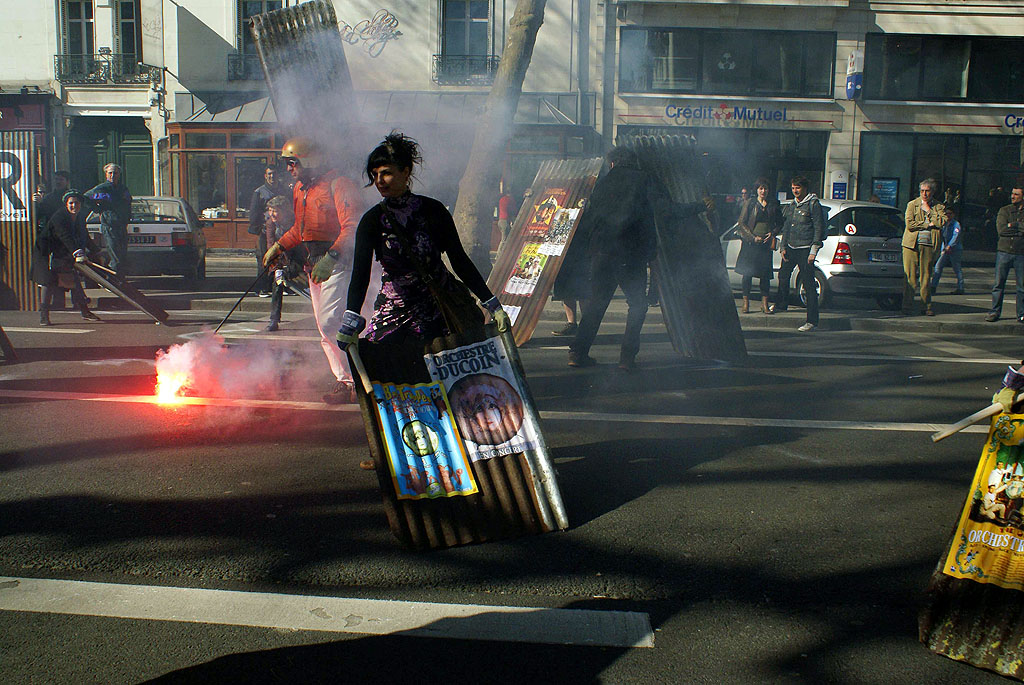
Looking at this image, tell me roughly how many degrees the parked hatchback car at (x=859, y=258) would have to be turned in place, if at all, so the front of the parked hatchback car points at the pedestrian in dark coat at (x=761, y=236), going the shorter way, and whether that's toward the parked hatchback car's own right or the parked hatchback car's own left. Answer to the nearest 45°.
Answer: approximately 90° to the parked hatchback car's own left

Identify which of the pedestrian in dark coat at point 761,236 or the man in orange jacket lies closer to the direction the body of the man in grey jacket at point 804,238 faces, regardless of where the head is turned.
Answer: the man in orange jacket

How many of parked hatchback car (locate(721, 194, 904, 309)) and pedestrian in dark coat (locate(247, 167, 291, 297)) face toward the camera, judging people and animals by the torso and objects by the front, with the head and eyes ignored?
1

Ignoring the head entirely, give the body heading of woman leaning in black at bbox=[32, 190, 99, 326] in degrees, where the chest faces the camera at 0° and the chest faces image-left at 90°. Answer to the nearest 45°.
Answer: approximately 315°

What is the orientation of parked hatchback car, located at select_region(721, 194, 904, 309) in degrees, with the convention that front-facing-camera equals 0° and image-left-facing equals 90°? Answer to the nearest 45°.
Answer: approximately 135°

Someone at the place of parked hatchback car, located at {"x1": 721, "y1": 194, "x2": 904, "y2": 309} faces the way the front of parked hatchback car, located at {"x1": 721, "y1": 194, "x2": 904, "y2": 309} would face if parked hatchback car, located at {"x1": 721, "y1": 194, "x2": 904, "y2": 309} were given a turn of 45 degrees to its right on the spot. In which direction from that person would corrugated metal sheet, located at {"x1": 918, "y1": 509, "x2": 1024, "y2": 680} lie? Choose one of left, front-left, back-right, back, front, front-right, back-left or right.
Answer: back

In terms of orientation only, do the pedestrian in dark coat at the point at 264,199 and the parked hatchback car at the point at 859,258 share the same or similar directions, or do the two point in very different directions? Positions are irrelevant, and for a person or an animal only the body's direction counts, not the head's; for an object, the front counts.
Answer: very different directions

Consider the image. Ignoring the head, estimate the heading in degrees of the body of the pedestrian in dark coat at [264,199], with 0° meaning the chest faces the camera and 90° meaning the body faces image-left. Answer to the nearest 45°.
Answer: approximately 0°

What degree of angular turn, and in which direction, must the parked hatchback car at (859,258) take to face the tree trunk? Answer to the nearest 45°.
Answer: approximately 90° to its left

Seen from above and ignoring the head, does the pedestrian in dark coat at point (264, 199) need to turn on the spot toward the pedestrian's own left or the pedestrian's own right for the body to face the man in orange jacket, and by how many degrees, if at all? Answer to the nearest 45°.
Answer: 0° — they already face them
